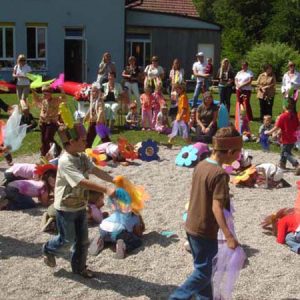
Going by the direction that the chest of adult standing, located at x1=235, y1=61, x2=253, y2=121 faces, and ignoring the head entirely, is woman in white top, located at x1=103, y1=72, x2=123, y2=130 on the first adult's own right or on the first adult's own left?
on the first adult's own right

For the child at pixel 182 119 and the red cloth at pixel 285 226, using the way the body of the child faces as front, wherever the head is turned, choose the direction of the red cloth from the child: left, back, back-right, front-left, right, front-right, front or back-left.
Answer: left

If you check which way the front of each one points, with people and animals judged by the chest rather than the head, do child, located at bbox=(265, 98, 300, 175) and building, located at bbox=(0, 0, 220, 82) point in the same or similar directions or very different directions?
very different directions

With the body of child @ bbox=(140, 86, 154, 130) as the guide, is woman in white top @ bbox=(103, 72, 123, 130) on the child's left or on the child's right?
on the child's right

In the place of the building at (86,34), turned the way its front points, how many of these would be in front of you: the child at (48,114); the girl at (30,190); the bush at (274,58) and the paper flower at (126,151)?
3

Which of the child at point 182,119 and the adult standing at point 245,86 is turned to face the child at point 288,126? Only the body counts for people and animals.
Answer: the adult standing

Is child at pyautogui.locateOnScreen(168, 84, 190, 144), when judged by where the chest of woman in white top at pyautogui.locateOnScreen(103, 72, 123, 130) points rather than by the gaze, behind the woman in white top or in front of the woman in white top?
in front

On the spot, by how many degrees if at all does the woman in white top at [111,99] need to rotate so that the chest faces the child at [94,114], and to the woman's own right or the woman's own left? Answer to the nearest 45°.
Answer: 0° — they already face them

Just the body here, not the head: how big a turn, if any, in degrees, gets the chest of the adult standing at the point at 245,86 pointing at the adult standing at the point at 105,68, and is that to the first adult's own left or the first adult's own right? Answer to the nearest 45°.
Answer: approximately 90° to the first adult's own right

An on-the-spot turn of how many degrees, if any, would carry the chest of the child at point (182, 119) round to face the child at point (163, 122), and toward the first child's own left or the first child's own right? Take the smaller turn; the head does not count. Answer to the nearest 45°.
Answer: approximately 90° to the first child's own right
